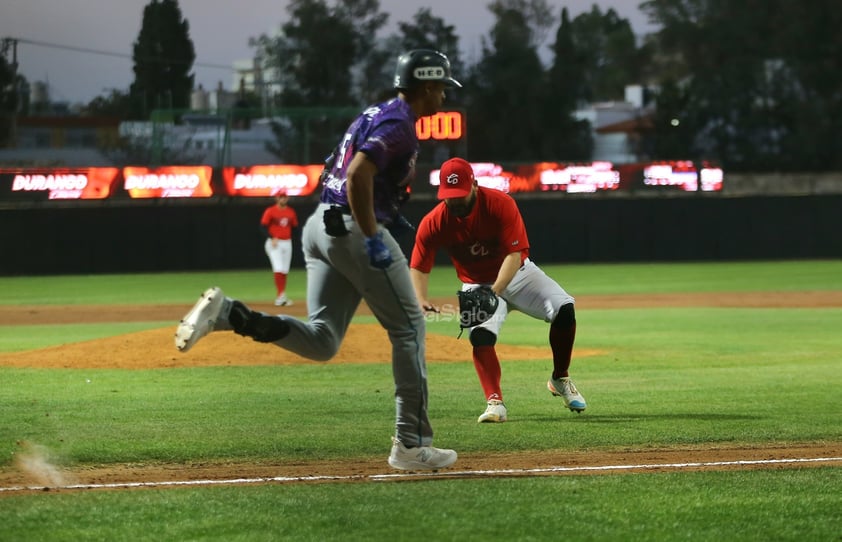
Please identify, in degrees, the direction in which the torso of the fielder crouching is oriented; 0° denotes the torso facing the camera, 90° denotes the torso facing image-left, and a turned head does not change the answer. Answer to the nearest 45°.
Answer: approximately 0°

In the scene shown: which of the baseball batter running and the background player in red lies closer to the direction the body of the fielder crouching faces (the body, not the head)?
the baseball batter running

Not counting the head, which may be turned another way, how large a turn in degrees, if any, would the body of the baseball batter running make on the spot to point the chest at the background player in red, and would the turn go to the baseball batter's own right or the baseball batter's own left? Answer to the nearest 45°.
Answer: approximately 90° to the baseball batter's own left

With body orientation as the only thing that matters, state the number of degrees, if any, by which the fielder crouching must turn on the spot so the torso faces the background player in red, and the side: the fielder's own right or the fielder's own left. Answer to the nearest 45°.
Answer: approximately 180°

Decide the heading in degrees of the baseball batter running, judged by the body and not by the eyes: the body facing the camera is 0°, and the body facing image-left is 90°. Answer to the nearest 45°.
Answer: approximately 270°
